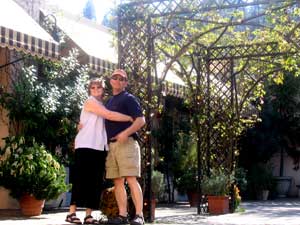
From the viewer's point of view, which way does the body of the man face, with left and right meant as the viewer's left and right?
facing the viewer and to the left of the viewer

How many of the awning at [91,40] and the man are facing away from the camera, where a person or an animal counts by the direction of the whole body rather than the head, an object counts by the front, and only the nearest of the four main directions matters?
0

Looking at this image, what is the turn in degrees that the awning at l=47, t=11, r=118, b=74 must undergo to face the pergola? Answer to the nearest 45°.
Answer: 0° — it already faces it

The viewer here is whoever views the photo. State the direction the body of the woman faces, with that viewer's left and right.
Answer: facing the viewer and to the right of the viewer

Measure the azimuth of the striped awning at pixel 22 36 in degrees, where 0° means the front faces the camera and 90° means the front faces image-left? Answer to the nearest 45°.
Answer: approximately 315°

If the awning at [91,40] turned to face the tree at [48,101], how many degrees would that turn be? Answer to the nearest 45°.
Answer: approximately 45° to its right
